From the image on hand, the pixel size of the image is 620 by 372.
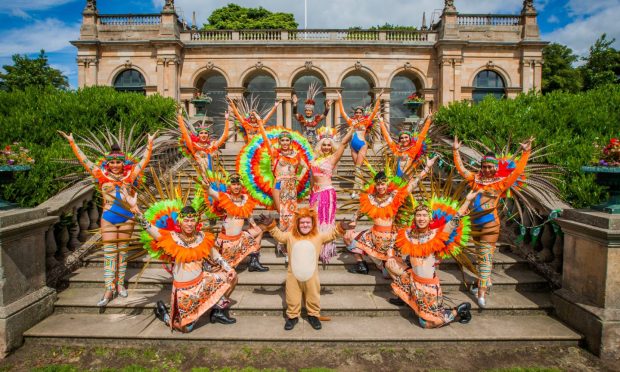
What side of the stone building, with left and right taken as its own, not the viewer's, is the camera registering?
front

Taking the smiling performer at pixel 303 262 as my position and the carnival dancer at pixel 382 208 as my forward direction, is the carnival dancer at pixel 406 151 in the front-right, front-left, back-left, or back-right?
front-left

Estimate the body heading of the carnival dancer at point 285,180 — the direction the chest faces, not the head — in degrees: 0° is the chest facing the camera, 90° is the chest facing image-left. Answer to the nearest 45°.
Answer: approximately 0°

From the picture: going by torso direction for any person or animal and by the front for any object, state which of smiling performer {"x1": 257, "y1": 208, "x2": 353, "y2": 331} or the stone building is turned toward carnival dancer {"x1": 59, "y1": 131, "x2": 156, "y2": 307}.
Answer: the stone building

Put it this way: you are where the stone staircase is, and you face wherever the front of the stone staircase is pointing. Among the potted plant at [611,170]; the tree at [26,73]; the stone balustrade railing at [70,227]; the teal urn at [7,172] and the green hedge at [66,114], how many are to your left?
1

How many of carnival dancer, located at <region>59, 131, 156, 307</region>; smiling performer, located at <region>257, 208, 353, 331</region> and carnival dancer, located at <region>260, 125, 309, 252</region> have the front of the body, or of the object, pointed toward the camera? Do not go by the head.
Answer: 3

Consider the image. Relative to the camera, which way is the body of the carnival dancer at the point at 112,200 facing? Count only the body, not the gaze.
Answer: toward the camera

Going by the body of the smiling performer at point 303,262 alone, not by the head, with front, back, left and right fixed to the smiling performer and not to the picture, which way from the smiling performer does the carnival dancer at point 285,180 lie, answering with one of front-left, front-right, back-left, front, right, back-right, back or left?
back

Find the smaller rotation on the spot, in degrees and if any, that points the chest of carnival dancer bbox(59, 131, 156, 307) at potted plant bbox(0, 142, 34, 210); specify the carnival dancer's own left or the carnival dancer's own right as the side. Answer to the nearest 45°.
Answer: approximately 90° to the carnival dancer's own right

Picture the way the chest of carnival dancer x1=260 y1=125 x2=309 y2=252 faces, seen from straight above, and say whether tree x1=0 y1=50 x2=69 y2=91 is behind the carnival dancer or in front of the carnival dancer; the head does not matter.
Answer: behind

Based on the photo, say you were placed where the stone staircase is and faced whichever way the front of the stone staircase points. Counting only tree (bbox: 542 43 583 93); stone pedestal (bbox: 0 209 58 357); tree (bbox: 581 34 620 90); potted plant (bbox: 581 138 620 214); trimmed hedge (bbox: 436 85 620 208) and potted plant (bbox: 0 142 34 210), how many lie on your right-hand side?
2

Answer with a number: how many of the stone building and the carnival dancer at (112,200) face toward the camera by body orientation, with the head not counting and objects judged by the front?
2

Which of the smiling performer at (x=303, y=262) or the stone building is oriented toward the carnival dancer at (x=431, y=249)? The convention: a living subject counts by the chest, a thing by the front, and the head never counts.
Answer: the stone building

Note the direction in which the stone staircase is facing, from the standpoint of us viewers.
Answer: facing the viewer
